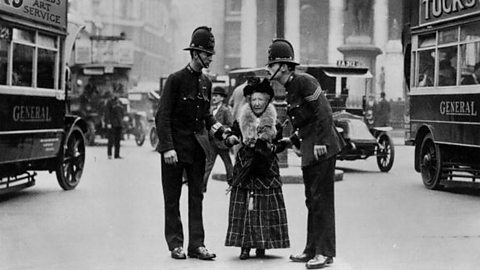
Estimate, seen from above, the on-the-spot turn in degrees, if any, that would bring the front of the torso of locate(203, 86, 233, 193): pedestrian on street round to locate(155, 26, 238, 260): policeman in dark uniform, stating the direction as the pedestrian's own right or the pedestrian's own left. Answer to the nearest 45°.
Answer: approximately 45° to the pedestrian's own left

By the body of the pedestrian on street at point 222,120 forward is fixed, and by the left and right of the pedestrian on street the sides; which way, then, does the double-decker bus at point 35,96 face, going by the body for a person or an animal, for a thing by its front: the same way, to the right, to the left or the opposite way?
the opposite way

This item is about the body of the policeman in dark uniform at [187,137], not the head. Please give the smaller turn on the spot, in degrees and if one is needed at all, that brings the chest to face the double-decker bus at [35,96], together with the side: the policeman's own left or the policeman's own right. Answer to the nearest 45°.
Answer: approximately 180°

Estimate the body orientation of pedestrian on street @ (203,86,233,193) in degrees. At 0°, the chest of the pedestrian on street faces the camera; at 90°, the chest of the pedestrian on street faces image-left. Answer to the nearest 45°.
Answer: approximately 45°

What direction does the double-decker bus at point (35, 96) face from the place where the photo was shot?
facing away from the viewer and to the right of the viewer

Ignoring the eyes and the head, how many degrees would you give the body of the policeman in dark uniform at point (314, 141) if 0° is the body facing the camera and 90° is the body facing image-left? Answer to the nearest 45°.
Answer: approximately 45°

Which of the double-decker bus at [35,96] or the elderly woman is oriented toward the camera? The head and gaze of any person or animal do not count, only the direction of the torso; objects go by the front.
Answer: the elderly woman

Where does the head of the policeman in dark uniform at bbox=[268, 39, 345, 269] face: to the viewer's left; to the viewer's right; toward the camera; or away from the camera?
to the viewer's left

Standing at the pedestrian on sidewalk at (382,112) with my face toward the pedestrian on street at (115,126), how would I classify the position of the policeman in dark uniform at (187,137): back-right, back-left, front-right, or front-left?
front-left

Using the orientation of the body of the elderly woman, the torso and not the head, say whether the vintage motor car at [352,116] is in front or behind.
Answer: behind

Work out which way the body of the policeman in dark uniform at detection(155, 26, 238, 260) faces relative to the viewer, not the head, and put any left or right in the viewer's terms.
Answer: facing the viewer and to the right of the viewer

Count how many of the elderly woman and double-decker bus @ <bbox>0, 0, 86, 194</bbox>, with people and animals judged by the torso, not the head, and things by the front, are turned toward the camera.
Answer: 1

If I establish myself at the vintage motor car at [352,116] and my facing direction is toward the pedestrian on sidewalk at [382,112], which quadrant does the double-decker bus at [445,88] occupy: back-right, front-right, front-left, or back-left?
back-right

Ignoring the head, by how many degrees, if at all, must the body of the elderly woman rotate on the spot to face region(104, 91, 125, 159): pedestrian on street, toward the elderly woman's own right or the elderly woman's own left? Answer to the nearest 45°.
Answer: approximately 180°

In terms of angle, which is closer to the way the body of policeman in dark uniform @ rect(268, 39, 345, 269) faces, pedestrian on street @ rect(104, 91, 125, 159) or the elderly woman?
the elderly woman

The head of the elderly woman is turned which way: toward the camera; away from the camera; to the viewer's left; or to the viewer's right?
toward the camera

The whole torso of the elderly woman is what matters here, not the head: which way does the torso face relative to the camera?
toward the camera
